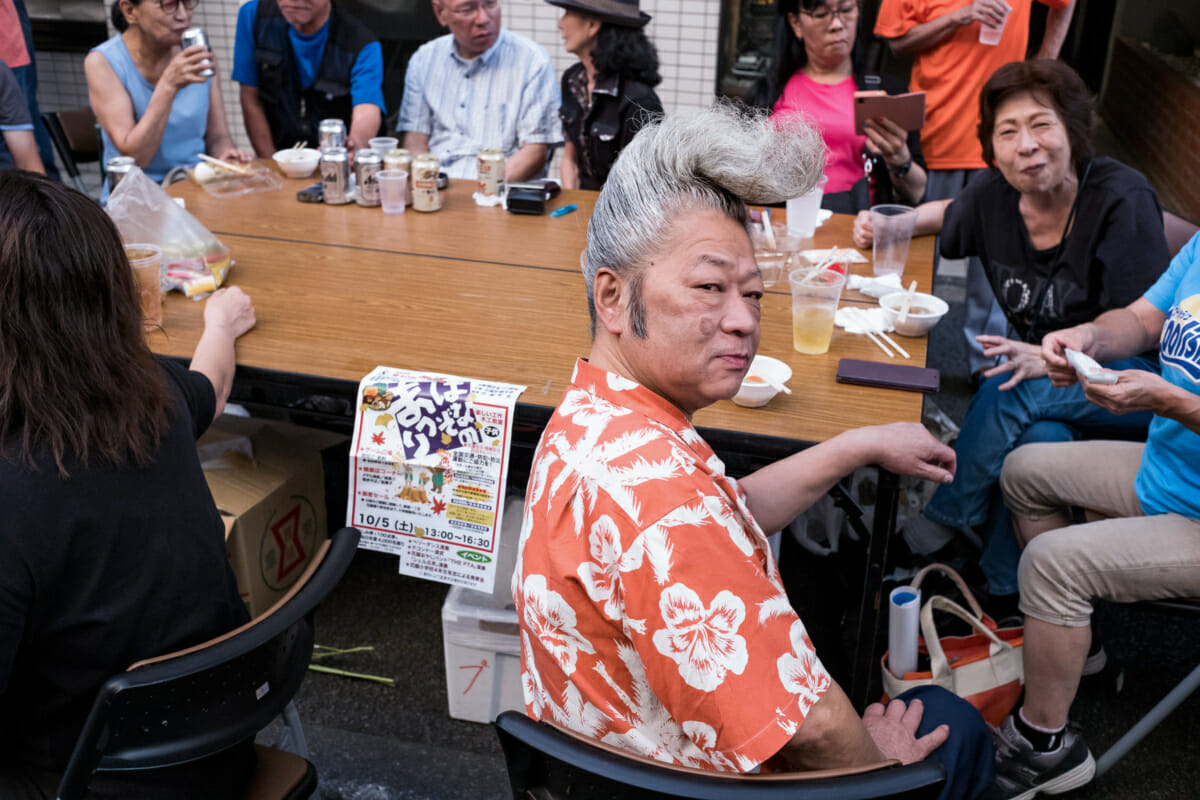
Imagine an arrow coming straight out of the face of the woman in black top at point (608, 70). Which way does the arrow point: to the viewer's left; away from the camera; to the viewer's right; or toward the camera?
to the viewer's left

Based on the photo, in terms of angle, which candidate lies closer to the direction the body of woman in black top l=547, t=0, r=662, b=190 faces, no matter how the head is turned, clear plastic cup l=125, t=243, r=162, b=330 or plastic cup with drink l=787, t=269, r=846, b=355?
the clear plastic cup

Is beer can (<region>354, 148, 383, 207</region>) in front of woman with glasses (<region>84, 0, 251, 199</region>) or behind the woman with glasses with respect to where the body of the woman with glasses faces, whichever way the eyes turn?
in front

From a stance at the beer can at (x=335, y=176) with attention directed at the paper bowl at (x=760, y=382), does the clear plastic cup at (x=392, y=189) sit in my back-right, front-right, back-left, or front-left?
front-left

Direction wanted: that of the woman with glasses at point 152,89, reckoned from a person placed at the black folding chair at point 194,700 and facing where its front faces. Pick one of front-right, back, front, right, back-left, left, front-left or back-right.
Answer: front-right

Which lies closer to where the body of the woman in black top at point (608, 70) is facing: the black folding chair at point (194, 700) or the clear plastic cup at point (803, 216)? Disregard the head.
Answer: the black folding chair

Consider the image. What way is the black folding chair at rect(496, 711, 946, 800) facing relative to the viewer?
away from the camera

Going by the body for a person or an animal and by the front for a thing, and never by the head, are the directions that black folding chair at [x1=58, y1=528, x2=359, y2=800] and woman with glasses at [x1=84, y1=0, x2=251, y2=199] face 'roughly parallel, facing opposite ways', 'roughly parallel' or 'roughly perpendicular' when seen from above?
roughly parallel, facing opposite ways

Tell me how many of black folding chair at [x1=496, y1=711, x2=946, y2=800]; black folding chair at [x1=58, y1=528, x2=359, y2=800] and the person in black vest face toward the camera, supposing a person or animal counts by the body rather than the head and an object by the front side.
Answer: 1

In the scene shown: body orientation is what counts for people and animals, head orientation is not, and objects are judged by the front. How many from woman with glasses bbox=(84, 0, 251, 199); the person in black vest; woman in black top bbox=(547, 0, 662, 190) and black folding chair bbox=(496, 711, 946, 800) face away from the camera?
1

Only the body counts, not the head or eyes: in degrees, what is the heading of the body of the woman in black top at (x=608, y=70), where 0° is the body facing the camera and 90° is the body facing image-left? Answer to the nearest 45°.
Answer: approximately 45°

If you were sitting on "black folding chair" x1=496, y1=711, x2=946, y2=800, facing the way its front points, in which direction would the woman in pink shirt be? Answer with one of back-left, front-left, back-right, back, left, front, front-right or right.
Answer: front

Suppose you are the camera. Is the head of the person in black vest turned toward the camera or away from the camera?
toward the camera

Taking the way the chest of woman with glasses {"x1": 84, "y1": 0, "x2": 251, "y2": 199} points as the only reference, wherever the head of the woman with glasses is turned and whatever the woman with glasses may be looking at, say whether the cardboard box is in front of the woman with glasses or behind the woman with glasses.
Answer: in front

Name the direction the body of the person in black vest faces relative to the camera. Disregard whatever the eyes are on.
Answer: toward the camera

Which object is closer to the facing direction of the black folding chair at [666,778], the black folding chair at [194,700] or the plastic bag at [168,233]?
the plastic bag

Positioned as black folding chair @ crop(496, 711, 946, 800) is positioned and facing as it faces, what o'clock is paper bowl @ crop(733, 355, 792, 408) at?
The paper bowl is roughly at 12 o'clock from the black folding chair.

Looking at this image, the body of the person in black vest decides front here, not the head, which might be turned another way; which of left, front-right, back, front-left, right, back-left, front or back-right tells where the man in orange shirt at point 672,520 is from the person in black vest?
front

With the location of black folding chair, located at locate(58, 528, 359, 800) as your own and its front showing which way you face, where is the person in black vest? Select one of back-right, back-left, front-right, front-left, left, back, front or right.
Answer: front-right

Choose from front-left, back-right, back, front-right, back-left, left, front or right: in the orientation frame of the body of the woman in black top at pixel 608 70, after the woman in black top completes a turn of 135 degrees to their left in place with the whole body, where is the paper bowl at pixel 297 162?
back
